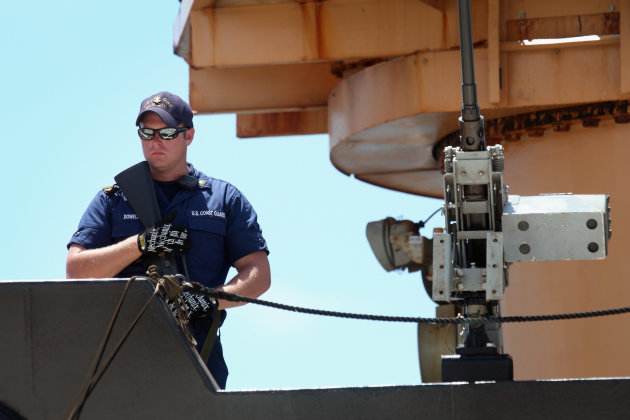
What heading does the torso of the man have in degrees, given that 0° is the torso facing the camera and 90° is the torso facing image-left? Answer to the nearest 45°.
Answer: approximately 0°

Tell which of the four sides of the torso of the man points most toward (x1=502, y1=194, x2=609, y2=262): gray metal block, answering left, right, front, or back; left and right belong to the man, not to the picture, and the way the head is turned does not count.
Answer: left
